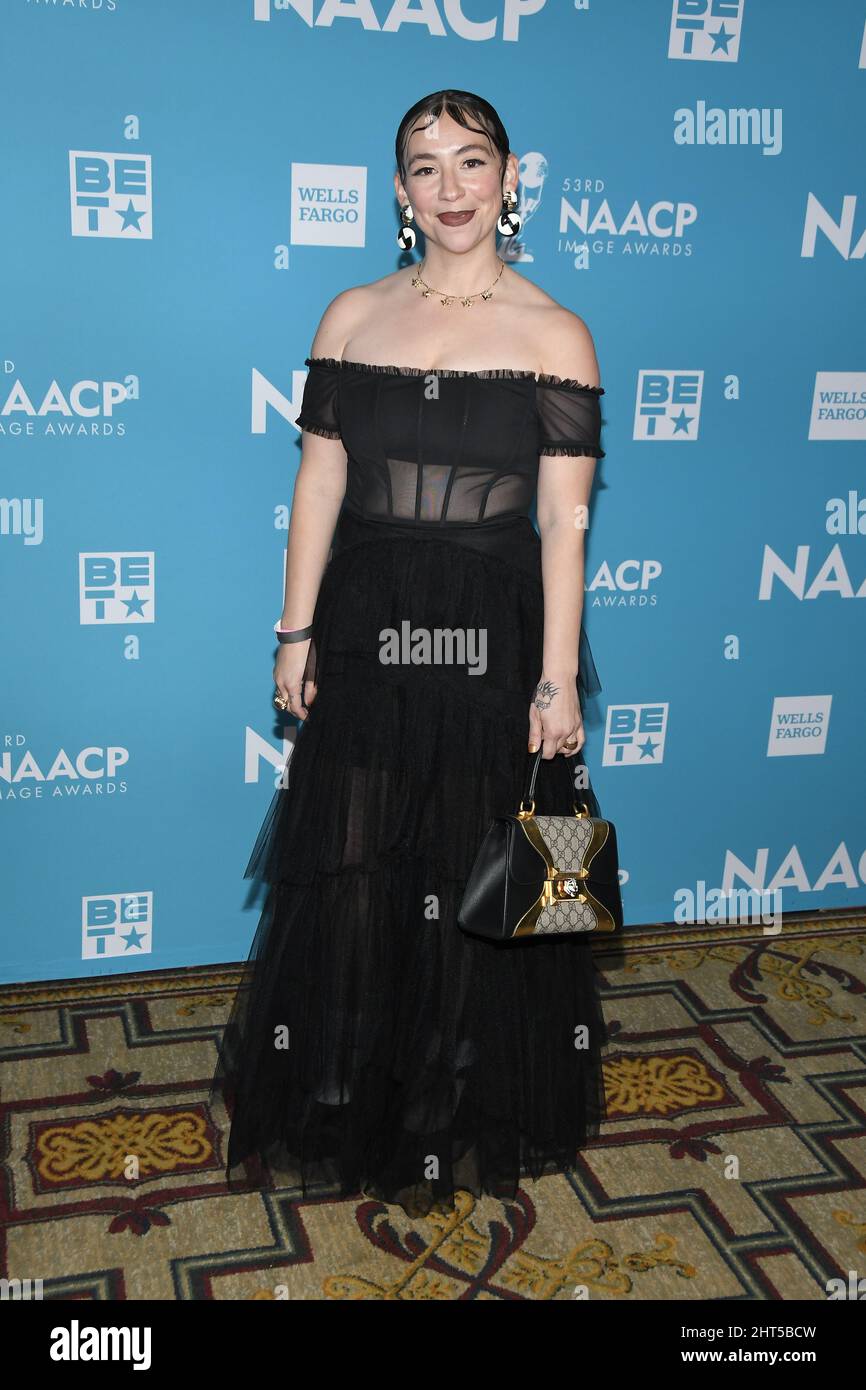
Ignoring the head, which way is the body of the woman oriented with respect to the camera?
toward the camera

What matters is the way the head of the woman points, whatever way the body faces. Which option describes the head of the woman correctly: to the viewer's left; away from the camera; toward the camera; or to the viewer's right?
toward the camera
